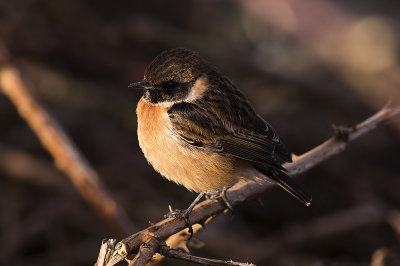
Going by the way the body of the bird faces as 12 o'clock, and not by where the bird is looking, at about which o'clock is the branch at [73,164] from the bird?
The branch is roughly at 1 o'clock from the bird.

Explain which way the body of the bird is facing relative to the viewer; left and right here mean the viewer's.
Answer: facing to the left of the viewer
